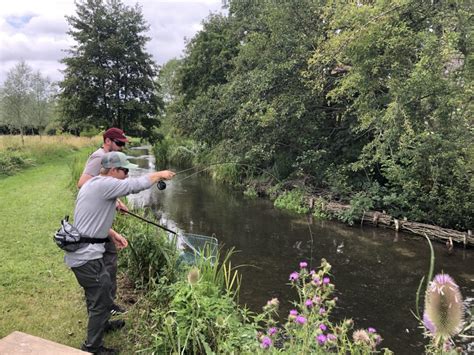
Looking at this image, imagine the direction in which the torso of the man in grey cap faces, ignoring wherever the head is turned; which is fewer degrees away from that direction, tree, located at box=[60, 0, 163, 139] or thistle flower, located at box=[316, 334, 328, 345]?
the thistle flower

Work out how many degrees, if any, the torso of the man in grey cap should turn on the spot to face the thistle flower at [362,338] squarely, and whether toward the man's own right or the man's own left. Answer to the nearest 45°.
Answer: approximately 45° to the man's own right

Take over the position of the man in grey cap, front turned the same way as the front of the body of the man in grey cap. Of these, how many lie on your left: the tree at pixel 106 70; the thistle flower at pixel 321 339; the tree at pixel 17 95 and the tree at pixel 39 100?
3

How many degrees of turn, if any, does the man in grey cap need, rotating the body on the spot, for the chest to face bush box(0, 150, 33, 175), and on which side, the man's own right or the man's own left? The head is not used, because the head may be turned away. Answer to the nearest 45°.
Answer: approximately 90° to the man's own left

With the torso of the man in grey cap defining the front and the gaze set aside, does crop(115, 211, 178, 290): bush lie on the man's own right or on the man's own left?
on the man's own left

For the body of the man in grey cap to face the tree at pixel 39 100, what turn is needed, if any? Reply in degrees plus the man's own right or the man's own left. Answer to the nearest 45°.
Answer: approximately 90° to the man's own left

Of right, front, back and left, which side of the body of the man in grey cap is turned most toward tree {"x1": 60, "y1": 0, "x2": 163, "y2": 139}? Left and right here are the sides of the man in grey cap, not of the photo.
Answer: left

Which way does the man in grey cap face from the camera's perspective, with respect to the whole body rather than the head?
to the viewer's right

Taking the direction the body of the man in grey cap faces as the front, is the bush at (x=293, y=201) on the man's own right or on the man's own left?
on the man's own left
